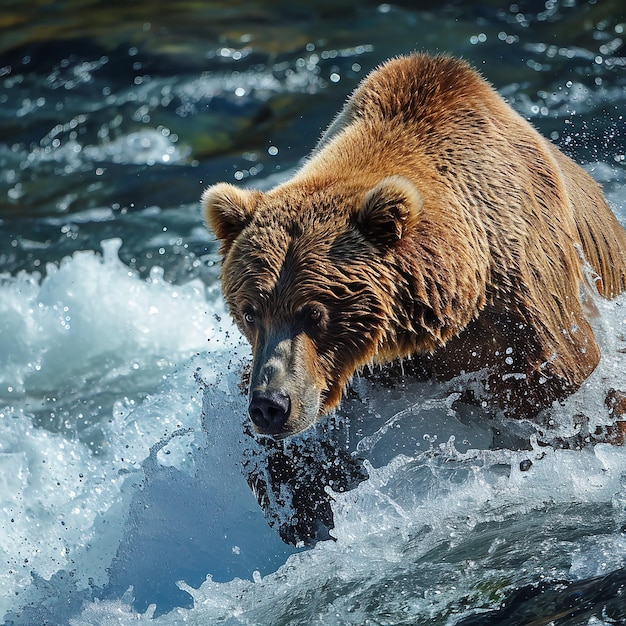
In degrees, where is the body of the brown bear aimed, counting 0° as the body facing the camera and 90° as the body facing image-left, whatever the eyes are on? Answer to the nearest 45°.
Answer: approximately 45°
